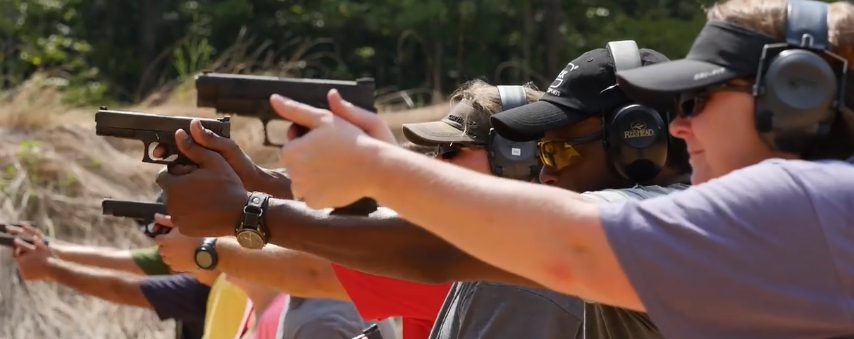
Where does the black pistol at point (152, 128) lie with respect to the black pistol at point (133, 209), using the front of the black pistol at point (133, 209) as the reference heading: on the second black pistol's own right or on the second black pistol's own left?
on the second black pistol's own left

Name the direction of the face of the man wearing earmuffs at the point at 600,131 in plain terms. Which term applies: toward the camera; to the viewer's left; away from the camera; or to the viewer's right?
to the viewer's left

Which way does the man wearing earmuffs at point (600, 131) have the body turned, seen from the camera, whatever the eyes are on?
to the viewer's left

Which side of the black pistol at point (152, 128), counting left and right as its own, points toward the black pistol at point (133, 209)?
right

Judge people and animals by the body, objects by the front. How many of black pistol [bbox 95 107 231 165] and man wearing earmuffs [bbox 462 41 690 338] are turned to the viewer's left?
2

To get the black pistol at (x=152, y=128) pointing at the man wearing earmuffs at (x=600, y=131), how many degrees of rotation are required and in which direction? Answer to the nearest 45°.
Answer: approximately 180°

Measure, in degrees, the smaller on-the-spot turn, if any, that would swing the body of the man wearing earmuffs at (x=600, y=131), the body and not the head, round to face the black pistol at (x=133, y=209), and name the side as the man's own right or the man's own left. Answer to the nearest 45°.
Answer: approximately 45° to the man's own right

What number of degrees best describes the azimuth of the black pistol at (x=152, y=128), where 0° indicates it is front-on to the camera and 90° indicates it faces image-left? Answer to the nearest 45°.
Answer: approximately 90°

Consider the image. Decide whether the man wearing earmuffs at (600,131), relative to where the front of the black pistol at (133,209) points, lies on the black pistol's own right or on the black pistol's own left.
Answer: on the black pistol's own left

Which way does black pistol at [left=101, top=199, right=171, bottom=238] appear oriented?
to the viewer's left
